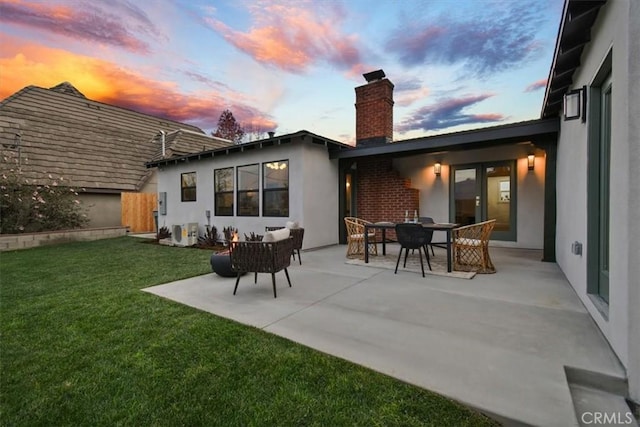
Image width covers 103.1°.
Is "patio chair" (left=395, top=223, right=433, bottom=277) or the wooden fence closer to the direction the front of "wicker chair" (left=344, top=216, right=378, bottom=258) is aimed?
the patio chair

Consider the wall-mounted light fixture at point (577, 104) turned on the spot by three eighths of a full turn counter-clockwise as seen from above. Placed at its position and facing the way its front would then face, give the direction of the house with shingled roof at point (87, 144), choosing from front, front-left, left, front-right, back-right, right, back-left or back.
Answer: back-right

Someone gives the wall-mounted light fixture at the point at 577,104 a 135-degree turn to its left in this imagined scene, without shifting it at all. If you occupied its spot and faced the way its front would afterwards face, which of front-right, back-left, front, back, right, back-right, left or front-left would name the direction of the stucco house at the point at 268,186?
back-right

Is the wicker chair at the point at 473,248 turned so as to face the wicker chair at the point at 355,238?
yes

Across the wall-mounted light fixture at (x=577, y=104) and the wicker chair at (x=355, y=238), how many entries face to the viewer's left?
1

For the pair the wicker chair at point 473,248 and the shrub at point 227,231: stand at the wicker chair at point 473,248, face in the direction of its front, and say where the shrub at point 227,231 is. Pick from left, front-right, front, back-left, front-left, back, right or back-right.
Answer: front

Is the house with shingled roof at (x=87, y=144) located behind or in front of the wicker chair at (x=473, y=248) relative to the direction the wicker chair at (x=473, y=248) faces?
in front

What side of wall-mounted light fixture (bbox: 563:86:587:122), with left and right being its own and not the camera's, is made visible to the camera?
left

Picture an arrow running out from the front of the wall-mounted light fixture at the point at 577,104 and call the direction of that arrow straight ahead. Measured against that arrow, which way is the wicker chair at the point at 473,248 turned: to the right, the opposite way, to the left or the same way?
the same way

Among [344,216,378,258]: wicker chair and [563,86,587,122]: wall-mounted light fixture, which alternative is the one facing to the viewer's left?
the wall-mounted light fixture

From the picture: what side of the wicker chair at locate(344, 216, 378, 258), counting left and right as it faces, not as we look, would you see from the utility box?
back

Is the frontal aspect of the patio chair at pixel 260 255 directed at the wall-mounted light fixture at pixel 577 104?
no

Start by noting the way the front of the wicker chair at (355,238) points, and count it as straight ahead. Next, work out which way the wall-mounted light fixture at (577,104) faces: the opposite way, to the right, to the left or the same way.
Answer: the opposite way

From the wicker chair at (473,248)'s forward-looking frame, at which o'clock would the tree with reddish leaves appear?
The tree with reddish leaves is roughly at 1 o'clock from the wicker chair.

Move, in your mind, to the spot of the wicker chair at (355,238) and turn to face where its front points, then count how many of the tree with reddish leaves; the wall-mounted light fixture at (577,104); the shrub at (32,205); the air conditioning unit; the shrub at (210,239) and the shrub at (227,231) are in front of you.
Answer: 1

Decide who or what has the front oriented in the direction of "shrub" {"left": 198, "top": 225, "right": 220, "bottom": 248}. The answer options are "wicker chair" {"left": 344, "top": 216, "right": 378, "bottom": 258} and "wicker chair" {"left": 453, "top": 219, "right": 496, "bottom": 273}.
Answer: "wicker chair" {"left": 453, "top": 219, "right": 496, "bottom": 273}

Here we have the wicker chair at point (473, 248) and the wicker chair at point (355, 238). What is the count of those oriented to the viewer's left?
1

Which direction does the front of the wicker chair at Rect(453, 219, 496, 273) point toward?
to the viewer's left

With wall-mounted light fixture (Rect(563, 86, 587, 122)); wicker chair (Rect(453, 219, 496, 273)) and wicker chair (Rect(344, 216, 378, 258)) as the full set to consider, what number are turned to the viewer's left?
2

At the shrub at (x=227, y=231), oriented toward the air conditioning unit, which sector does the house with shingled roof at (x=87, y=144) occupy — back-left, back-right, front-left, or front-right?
front-right

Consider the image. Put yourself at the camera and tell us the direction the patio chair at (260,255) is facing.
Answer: facing away from the viewer and to the left of the viewer
